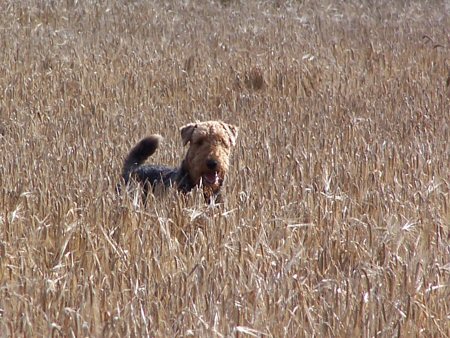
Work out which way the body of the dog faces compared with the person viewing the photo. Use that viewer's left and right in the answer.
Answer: facing the viewer and to the right of the viewer
